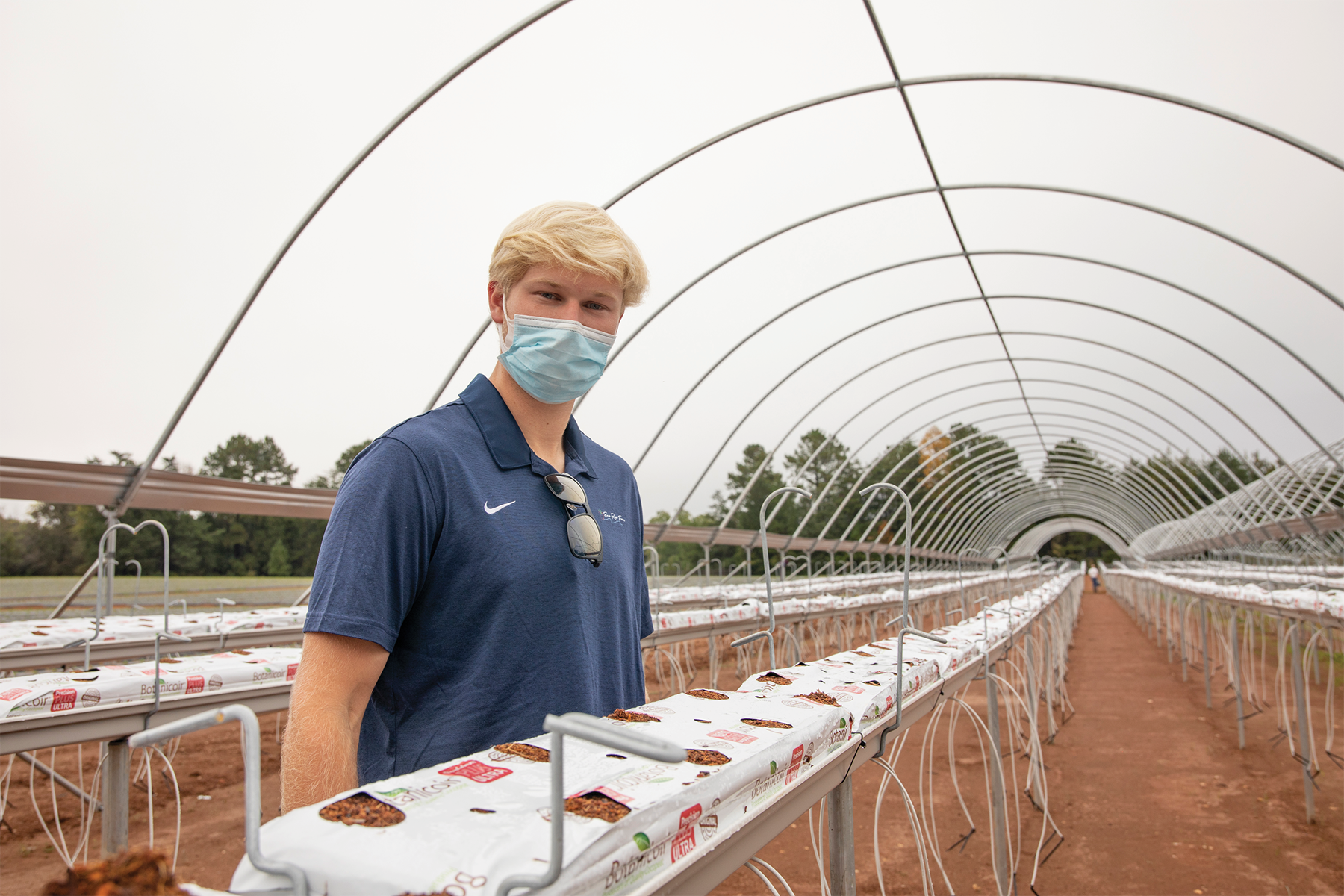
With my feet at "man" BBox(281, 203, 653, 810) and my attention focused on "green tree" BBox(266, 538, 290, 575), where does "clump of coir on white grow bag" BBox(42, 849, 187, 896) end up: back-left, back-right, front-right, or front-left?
back-left

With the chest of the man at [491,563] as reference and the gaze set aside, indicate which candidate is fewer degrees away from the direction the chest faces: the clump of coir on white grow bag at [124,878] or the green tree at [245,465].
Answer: the clump of coir on white grow bag

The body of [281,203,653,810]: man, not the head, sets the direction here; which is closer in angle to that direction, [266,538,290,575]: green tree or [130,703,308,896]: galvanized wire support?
the galvanized wire support

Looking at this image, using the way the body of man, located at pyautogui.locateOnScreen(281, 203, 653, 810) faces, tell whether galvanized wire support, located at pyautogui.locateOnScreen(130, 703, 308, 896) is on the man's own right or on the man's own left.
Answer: on the man's own right

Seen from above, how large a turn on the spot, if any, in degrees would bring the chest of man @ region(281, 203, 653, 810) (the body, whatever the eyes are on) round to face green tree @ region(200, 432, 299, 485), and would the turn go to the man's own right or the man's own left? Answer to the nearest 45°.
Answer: approximately 135° to the man's own left

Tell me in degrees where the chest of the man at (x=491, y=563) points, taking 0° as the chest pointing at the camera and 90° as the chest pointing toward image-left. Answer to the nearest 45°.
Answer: approximately 315°

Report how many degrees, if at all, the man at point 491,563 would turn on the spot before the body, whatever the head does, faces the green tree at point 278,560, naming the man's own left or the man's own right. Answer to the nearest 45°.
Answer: approximately 135° to the man's own left
